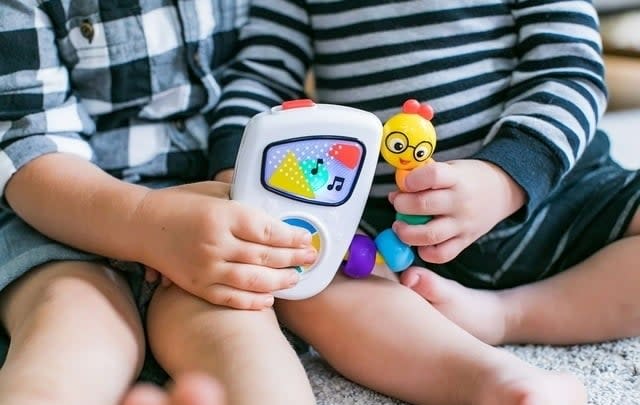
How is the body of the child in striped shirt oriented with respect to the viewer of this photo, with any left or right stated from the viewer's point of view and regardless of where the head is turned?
facing the viewer
